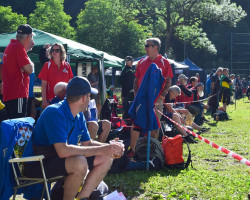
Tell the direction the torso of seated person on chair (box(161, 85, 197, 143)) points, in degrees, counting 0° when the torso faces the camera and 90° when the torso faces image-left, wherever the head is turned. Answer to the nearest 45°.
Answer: approximately 270°

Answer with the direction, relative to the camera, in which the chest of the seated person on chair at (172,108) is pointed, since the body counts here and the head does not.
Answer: to the viewer's right

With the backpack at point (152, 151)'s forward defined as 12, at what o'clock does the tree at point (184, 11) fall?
The tree is roughly at 6 o'clock from the backpack.

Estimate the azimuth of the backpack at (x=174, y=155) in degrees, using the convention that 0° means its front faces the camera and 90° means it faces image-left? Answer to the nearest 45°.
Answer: approximately 45°

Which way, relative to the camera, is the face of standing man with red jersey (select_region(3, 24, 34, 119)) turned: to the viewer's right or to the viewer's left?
to the viewer's right

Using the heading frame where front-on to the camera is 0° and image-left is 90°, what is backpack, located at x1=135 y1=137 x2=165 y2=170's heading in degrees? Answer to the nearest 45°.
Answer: approximately 0°
